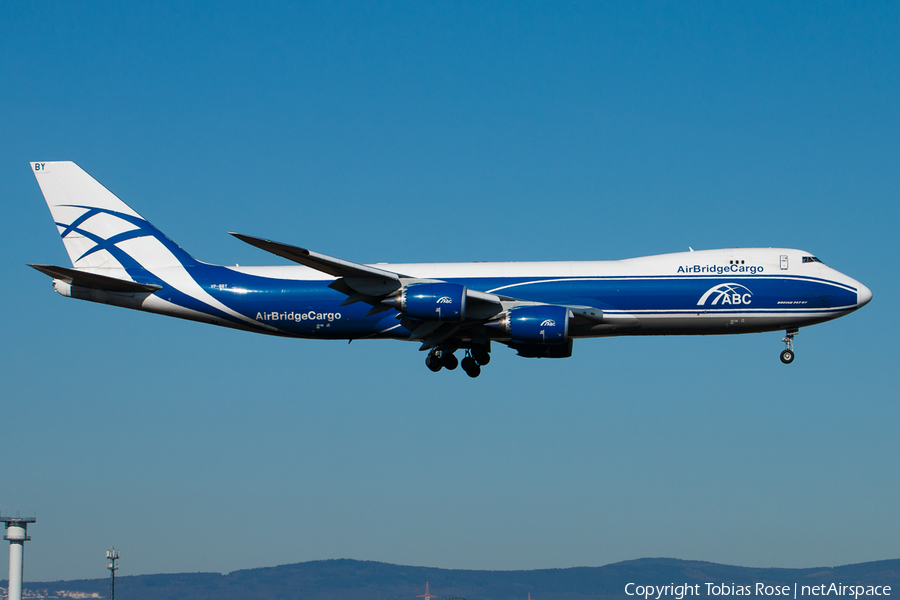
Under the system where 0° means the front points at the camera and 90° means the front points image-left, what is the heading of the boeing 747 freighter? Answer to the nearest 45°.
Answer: approximately 270°
